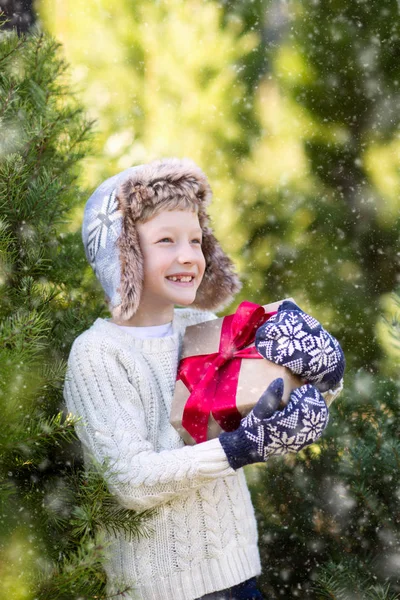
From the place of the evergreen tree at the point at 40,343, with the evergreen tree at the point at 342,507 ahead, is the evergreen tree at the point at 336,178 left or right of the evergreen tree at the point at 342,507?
left

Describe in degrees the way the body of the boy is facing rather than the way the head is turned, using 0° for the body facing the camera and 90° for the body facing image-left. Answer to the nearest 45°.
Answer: approximately 315°

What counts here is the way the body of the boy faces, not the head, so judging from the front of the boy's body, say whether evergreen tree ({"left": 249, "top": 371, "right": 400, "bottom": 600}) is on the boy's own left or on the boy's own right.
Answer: on the boy's own left

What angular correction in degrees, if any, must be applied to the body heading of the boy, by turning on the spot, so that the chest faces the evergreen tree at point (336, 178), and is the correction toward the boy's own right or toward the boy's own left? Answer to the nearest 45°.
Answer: approximately 135° to the boy's own left

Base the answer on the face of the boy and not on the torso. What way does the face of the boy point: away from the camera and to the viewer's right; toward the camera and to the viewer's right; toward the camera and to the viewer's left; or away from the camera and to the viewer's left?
toward the camera and to the viewer's right
